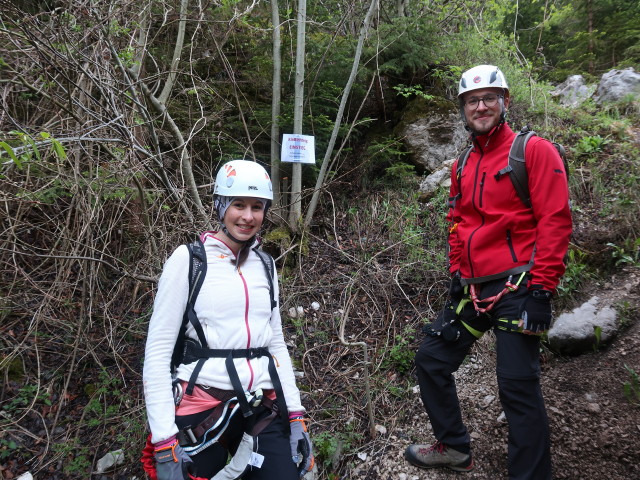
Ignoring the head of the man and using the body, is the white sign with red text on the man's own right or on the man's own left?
on the man's own right

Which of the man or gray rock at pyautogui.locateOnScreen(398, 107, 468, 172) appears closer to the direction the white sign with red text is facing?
the man

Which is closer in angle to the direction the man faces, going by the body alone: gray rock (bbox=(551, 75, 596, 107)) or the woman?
the woman

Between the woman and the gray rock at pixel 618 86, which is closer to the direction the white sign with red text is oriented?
the woman

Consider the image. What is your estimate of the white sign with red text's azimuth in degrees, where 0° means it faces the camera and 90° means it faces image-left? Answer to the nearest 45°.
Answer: approximately 0°

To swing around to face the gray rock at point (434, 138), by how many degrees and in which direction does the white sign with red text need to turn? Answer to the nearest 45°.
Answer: approximately 135° to its left

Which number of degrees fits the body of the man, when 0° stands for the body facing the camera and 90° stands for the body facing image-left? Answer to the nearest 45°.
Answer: approximately 45°

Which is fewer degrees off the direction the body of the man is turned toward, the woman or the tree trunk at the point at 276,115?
the woman

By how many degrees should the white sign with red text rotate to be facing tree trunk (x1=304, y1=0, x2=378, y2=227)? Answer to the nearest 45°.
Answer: approximately 135° to its left
